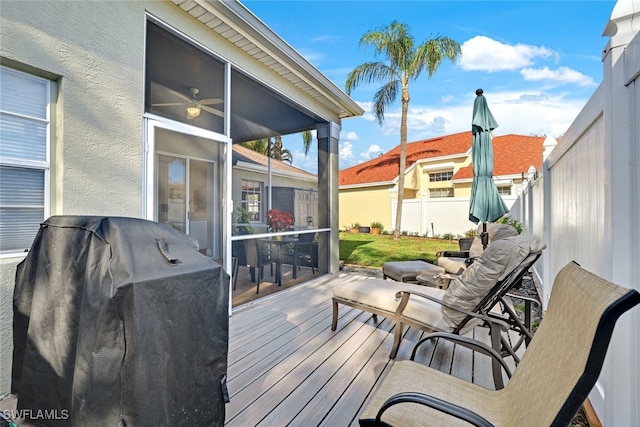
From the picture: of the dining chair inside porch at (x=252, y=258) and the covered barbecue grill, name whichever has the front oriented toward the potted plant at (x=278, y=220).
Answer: the dining chair inside porch

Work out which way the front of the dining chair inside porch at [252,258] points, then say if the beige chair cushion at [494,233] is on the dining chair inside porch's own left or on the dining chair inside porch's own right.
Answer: on the dining chair inside porch's own right

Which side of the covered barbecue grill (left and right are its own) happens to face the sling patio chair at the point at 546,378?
front

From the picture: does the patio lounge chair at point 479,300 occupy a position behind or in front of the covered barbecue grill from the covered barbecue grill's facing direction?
in front

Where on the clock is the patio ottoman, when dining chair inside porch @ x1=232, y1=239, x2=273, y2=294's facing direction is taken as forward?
The patio ottoman is roughly at 2 o'clock from the dining chair inside porch.

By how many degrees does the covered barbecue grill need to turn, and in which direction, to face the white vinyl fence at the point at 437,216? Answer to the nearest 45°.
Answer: approximately 90° to its left

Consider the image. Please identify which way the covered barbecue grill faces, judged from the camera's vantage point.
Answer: facing the viewer and to the right of the viewer

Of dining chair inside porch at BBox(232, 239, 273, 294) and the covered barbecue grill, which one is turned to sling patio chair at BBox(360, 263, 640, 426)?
the covered barbecue grill

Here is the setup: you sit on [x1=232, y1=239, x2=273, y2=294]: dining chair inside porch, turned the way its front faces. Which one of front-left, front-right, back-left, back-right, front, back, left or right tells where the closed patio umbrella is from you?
front-right

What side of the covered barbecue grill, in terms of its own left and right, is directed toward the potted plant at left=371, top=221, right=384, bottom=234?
left

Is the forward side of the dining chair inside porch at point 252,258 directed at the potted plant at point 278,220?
yes

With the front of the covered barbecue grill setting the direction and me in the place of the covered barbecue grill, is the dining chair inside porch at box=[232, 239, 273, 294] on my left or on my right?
on my left

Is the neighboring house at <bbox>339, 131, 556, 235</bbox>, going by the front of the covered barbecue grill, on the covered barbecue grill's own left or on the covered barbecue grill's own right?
on the covered barbecue grill's own left

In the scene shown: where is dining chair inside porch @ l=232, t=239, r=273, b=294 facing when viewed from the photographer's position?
facing away from the viewer and to the right of the viewer
